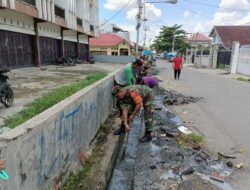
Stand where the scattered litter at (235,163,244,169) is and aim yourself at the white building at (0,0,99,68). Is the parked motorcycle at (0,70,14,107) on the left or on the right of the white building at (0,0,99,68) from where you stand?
left

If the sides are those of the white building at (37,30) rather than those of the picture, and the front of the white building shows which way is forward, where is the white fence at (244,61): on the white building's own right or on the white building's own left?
on the white building's own left

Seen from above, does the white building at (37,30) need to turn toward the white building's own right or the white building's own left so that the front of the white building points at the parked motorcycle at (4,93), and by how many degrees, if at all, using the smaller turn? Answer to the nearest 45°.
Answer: approximately 45° to the white building's own right
